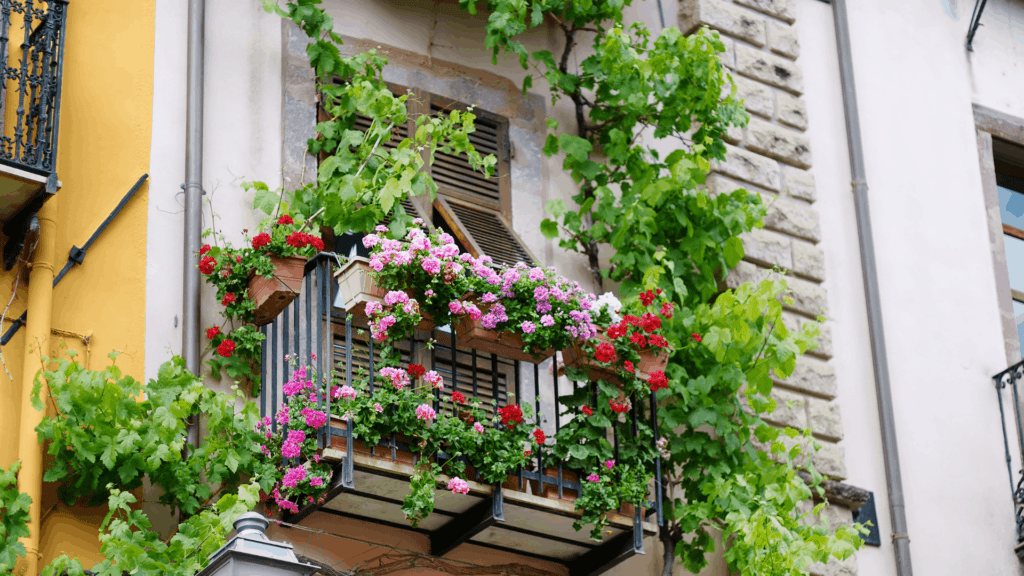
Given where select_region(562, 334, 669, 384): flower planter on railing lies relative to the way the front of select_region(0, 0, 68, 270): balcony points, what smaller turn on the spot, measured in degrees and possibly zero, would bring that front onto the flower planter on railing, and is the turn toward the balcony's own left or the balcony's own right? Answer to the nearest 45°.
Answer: approximately 45° to the balcony's own left

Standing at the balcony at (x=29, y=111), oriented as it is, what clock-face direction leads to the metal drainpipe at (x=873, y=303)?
The metal drainpipe is roughly at 10 o'clock from the balcony.

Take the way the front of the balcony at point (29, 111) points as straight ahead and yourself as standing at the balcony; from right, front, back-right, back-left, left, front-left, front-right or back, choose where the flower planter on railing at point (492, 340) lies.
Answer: front-left

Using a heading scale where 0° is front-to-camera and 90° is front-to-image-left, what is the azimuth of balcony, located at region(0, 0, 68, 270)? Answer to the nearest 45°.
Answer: approximately 315°

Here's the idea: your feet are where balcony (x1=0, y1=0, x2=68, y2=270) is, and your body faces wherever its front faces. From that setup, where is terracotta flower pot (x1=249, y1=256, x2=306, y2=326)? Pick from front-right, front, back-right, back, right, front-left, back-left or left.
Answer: front-left

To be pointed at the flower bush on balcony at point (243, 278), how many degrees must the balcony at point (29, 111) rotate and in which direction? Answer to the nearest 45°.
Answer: approximately 45° to its left

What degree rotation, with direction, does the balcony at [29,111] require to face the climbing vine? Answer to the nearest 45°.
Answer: approximately 45° to its left

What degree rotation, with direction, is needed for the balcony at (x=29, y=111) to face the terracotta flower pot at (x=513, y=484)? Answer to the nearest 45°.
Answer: approximately 45° to its left
